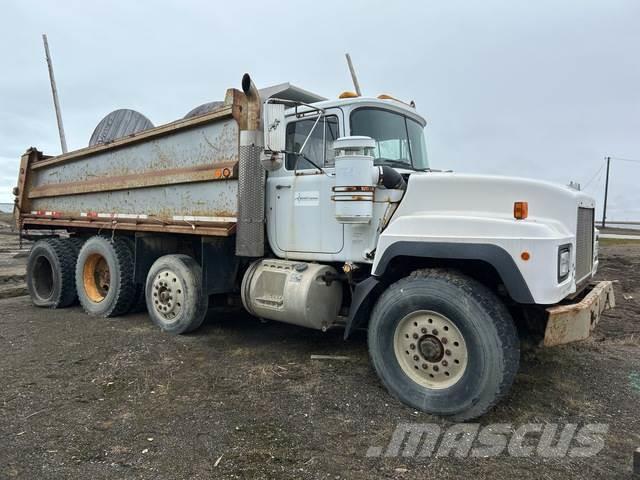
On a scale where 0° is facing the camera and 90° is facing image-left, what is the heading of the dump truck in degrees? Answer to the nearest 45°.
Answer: approximately 315°

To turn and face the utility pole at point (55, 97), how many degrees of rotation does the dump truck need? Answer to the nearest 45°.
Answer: approximately 180°
